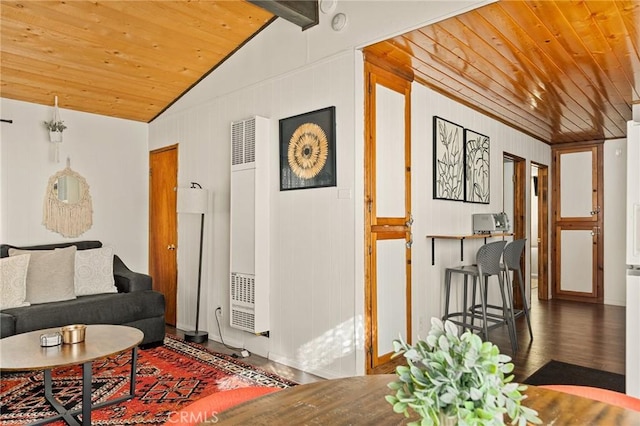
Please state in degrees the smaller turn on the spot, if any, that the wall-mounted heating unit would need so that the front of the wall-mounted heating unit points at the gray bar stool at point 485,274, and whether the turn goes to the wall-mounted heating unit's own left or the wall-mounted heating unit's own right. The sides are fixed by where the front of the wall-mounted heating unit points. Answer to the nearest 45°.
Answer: approximately 135° to the wall-mounted heating unit's own left

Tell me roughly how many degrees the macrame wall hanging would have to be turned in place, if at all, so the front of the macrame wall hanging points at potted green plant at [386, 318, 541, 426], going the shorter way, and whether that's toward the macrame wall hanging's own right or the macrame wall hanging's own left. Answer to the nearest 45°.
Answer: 0° — it already faces it

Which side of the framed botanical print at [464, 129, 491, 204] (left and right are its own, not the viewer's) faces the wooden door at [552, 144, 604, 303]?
left

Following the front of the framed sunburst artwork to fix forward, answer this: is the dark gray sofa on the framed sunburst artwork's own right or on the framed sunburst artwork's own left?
on the framed sunburst artwork's own right

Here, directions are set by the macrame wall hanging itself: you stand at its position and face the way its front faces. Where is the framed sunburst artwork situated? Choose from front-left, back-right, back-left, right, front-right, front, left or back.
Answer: front-left

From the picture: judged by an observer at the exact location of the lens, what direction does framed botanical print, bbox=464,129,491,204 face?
facing the viewer and to the right of the viewer

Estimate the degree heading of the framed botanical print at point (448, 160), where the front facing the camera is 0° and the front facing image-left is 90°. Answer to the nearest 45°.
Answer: approximately 315°

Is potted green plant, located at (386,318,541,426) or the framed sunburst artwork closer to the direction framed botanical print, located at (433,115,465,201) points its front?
the potted green plant

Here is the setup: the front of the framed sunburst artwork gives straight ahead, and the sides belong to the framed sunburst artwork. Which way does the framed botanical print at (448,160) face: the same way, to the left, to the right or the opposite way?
to the left

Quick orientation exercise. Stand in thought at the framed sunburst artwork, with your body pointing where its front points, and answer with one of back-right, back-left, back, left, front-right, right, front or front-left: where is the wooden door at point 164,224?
right
